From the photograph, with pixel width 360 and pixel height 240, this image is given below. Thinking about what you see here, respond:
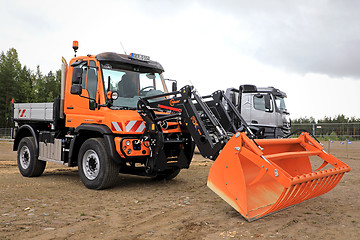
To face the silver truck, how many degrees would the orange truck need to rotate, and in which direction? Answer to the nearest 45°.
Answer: approximately 90° to its left

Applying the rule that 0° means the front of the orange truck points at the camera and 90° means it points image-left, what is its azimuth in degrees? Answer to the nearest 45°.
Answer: approximately 315°

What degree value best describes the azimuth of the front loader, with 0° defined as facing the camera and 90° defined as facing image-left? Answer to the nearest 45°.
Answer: approximately 315°

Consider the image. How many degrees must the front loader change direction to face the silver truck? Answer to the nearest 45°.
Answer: approximately 135° to its left
